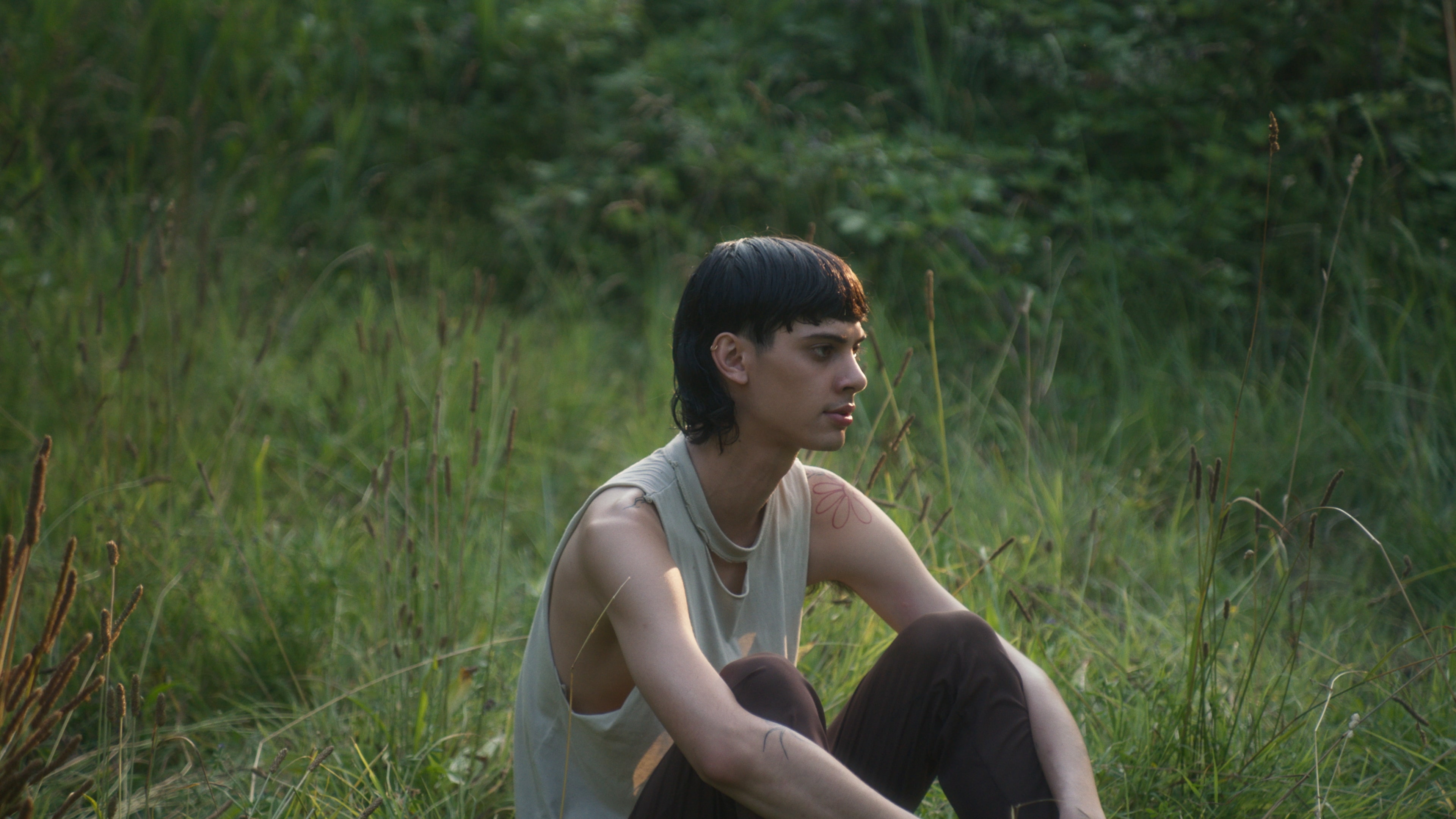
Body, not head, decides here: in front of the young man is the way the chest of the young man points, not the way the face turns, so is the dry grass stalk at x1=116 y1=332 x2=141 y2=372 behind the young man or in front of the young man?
behind

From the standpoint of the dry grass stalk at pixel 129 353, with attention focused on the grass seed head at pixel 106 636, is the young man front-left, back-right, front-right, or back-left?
front-left

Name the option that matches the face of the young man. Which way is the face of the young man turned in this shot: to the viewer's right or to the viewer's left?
to the viewer's right

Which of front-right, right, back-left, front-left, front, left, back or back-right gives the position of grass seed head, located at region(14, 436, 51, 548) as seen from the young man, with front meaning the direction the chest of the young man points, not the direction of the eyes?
right

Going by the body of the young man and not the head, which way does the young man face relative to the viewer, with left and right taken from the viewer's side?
facing the viewer and to the right of the viewer

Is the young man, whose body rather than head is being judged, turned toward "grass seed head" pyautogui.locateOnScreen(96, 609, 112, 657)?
no
